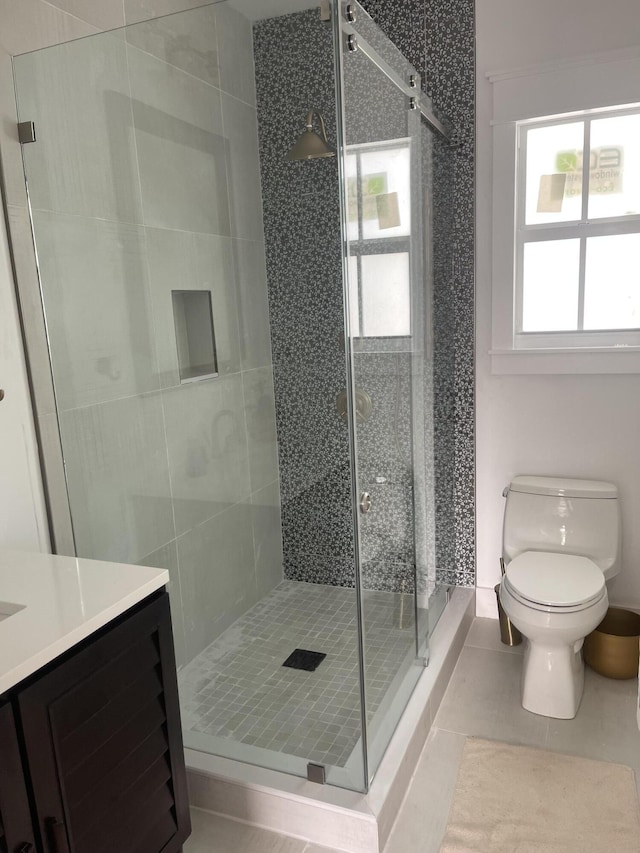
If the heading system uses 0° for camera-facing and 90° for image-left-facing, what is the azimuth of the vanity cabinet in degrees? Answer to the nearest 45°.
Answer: approximately 315°

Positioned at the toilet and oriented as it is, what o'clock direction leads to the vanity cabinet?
The vanity cabinet is roughly at 1 o'clock from the toilet.

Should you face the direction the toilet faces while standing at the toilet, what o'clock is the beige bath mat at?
The beige bath mat is roughly at 12 o'clock from the toilet.

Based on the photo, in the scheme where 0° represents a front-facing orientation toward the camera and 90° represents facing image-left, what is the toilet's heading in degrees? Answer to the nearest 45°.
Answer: approximately 0°

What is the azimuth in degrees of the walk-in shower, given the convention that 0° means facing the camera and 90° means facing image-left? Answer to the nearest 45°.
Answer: approximately 315°
